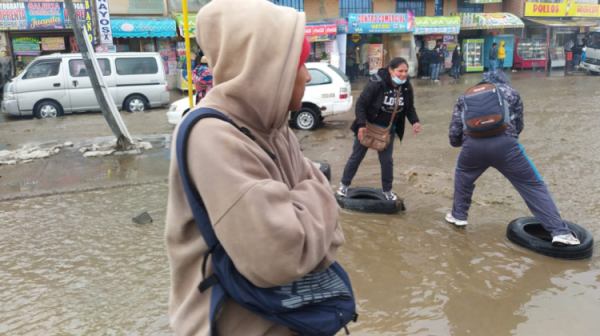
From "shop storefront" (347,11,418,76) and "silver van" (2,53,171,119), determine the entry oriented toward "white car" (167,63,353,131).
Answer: the shop storefront

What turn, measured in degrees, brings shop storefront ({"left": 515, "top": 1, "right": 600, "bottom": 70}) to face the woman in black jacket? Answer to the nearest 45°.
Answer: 0° — it already faces them

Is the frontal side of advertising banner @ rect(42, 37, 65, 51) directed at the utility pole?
yes

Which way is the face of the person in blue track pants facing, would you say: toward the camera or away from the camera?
away from the camera

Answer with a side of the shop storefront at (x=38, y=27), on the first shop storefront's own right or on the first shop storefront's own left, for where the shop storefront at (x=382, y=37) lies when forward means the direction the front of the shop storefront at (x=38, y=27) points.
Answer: on the first shop storefront's own left

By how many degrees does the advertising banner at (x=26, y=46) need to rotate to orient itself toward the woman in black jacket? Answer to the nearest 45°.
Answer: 0° — it already faces them

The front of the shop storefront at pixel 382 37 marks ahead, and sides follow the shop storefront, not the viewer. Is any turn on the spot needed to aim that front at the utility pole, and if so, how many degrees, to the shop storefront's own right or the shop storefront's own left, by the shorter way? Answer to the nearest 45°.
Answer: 0° — it already faces it

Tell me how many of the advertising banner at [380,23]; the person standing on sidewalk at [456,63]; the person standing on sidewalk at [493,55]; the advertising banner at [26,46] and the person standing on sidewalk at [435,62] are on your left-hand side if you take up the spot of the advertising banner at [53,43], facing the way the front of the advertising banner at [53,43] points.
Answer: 4

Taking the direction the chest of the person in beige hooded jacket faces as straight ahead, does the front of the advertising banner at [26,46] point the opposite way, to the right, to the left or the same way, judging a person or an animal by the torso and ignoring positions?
to the right

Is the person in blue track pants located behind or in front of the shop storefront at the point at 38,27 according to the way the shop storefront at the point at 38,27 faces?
in front

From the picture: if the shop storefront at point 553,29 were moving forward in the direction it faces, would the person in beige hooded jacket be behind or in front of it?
in front

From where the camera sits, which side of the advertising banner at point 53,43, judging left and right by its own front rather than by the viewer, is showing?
front

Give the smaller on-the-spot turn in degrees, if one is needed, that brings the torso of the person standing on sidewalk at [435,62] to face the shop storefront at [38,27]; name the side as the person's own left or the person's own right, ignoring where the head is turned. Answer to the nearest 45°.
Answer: approximately 45° to the person's own right

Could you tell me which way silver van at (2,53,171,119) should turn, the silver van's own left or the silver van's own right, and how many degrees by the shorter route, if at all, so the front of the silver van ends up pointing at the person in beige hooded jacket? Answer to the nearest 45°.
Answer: approximately 90° to the silver van's own left
